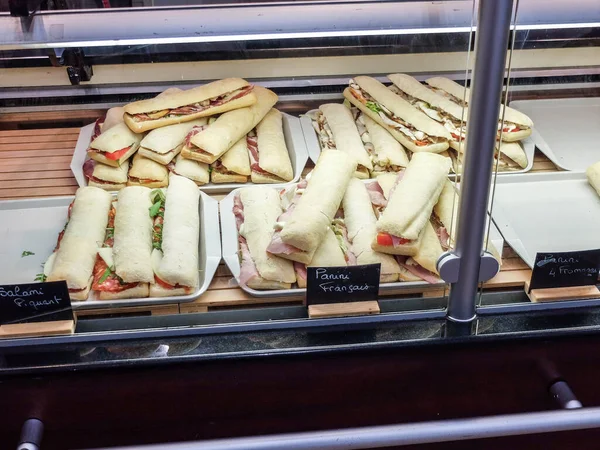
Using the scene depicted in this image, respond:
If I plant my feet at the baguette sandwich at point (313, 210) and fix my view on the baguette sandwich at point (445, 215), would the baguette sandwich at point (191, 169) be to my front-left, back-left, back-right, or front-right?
back-left

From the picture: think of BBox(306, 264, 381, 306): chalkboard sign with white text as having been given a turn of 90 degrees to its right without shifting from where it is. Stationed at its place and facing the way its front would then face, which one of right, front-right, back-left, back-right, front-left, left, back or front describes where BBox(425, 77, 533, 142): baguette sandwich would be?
back-right

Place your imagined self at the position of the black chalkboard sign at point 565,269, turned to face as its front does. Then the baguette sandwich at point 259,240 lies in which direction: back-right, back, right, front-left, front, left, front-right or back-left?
right

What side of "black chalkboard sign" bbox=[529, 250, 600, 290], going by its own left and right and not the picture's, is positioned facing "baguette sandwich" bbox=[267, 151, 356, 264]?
right

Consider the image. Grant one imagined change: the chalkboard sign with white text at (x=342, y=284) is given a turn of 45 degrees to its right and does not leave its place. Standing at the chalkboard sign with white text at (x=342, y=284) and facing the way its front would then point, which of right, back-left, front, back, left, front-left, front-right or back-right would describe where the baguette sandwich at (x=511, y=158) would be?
back

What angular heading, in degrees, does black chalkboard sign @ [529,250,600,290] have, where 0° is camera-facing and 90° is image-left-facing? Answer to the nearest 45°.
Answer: approximately 0°

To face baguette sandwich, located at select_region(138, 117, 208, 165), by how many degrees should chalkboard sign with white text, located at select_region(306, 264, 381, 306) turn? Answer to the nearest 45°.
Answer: approximately 135° to its right

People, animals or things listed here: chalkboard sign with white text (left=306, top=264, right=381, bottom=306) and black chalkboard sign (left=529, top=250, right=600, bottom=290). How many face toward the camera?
2

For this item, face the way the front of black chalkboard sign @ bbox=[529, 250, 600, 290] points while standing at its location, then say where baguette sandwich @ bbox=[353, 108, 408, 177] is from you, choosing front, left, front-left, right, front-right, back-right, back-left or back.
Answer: back-right

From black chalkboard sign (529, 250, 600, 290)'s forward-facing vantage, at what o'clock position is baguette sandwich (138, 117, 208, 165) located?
The baguette sandwich is roughly at 3 o'clock from the black chalkboard sign.
